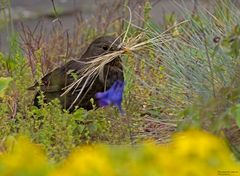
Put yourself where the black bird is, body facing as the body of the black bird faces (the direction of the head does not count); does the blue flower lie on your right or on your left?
on your right

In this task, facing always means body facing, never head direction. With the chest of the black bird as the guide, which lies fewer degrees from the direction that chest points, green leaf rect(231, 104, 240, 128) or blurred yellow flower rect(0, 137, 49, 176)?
the green leaf

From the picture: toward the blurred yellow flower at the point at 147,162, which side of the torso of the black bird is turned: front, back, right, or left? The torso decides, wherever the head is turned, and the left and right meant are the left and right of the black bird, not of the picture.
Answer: right

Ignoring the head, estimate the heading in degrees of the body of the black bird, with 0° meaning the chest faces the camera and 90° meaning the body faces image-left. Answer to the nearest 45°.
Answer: approximately 270°

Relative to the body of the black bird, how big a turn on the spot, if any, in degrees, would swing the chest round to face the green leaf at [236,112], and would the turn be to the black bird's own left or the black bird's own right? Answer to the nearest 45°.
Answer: approximately 45° to the black bird's own right
